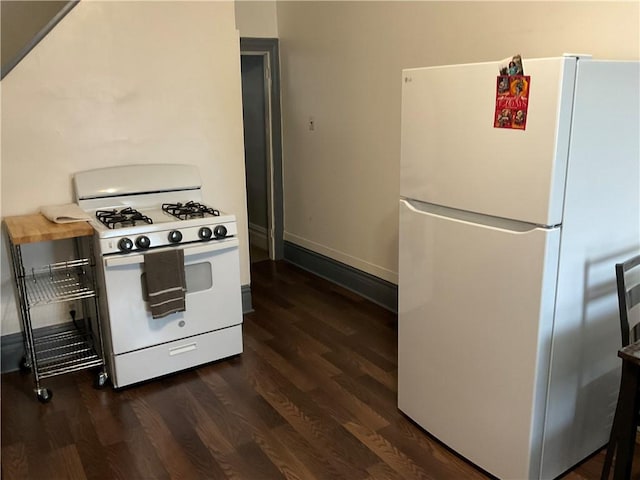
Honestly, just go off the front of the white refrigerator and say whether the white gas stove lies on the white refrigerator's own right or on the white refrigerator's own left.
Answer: on the white refrigerator's own right

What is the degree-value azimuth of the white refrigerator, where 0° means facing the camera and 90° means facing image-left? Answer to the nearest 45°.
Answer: approximately 45°

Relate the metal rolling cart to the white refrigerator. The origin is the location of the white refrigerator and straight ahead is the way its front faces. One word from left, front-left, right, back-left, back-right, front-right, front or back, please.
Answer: front-right
